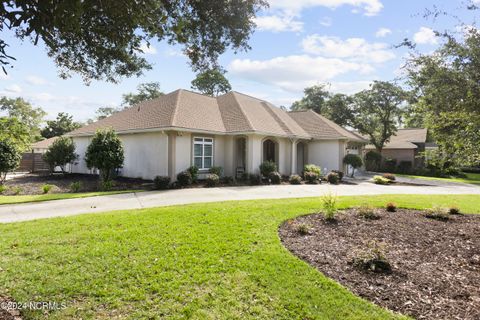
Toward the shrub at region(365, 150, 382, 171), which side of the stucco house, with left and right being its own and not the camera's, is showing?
left

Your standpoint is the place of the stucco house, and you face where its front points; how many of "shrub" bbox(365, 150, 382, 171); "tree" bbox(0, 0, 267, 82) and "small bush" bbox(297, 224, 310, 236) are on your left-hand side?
1

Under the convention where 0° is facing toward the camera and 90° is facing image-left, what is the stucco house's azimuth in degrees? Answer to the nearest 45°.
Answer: approximately 315°

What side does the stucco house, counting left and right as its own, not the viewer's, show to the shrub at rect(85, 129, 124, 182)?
right

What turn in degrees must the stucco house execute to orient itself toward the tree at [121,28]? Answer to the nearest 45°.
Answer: approximately 45° to its right

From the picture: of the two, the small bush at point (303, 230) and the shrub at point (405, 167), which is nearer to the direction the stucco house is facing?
the small bush

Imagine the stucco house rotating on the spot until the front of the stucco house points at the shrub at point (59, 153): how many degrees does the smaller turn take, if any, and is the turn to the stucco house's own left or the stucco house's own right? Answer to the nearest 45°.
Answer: approximately 135° to the stucco house's own right

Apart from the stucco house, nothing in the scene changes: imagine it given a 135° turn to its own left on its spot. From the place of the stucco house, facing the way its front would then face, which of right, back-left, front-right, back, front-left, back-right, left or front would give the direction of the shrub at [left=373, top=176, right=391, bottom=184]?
right

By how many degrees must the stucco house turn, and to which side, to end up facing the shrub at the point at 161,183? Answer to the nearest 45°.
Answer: approximately 90° to its right
